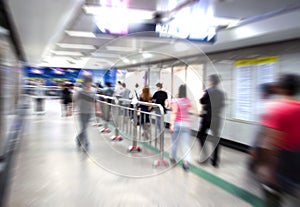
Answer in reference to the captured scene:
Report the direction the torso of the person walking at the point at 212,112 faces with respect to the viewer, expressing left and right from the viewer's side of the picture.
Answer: facing away from the viewer and to the left of the viewer

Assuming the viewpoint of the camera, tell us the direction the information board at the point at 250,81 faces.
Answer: facing the viewer and to the left of the viewer

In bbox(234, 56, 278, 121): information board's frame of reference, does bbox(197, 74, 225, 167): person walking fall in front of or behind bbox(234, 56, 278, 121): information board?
in front

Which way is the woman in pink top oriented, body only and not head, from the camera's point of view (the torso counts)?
away from the camera
